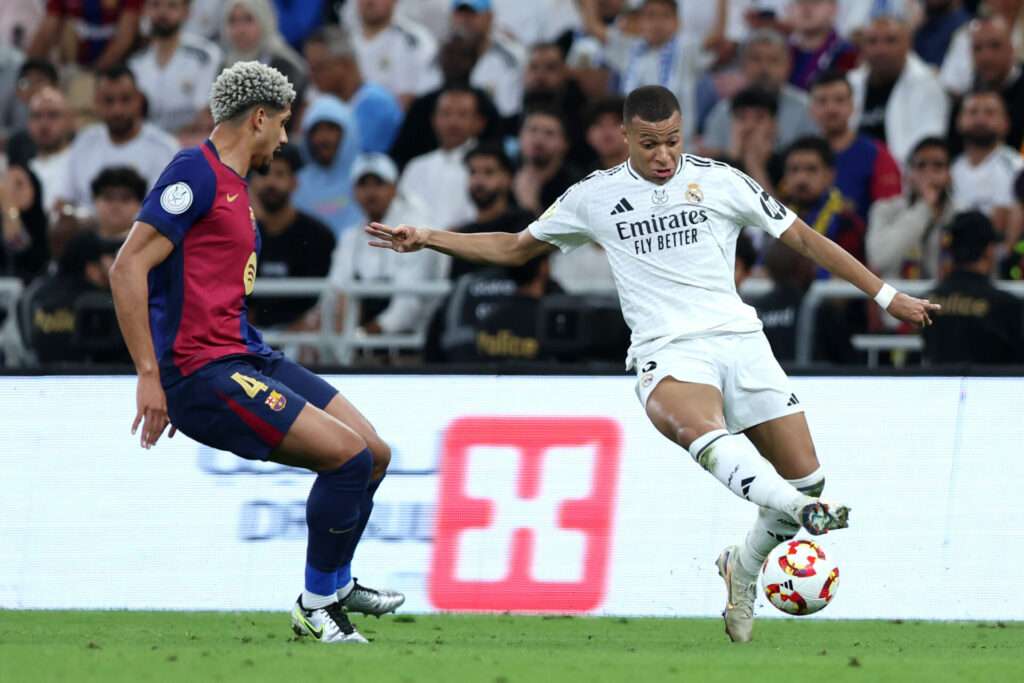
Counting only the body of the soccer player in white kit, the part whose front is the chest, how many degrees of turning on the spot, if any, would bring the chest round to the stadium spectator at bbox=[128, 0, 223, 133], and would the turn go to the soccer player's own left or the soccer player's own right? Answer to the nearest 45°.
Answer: approximately 135° to the soccer player's own right

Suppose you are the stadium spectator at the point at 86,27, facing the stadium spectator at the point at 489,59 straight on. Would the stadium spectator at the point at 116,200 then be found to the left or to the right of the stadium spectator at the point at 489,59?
right

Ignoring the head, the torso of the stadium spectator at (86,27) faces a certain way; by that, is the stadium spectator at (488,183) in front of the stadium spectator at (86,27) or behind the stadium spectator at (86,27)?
in front

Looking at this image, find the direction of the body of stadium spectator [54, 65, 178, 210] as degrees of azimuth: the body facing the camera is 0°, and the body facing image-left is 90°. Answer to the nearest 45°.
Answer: approximately 0°

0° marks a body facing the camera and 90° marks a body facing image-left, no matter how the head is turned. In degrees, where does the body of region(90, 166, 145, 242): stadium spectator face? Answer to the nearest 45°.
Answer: approximately 0°

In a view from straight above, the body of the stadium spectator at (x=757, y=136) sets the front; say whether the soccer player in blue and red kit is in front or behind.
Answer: in front

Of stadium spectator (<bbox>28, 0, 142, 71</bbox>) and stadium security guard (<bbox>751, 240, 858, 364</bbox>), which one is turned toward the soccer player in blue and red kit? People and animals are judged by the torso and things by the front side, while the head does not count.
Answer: stadium spectator (<bbox>28, 0, 142, 71</bbox>)

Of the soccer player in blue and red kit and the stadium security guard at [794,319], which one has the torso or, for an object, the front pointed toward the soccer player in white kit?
the soccer player in blue and red kit

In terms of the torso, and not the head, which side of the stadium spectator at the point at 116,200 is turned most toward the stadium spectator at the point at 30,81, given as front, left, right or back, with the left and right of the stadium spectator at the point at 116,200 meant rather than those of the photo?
back
